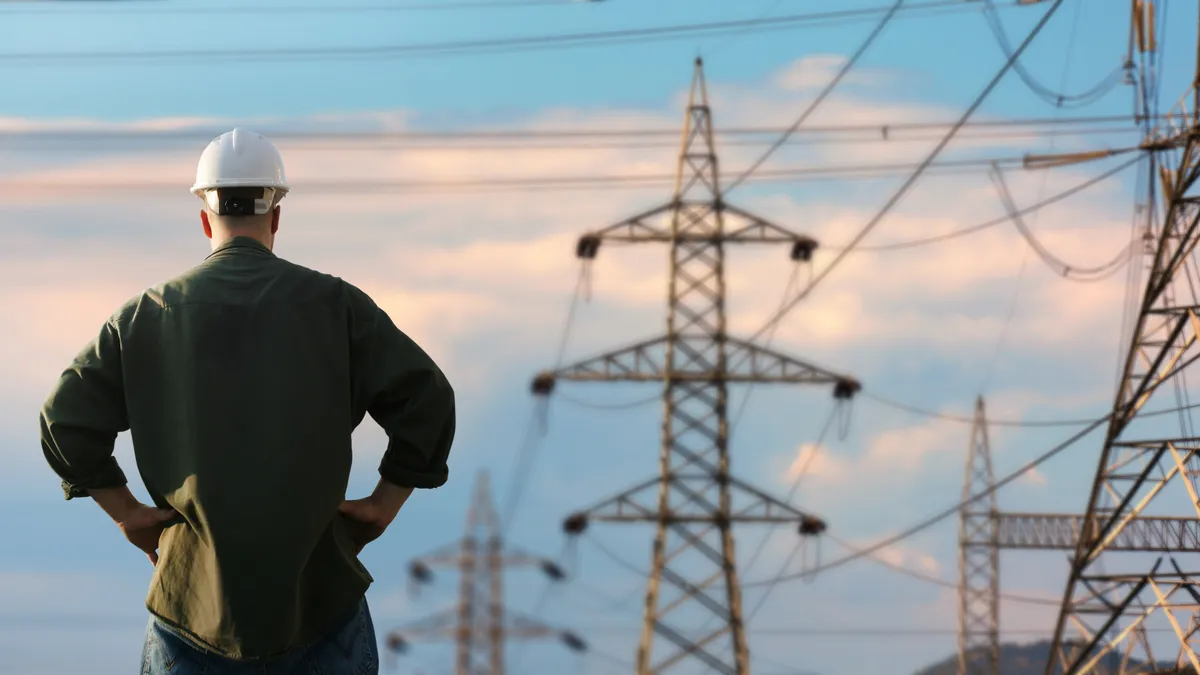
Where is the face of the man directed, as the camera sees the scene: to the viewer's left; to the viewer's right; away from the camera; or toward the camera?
away from the camera

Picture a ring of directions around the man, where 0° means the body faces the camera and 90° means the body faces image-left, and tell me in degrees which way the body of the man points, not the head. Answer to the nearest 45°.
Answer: approximately 180°
